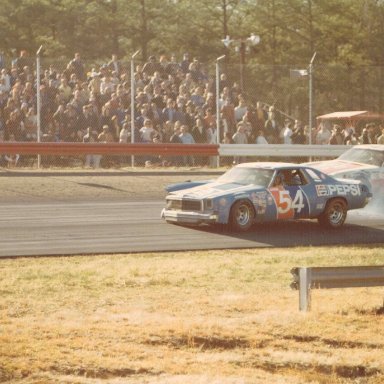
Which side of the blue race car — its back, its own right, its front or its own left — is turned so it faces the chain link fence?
right

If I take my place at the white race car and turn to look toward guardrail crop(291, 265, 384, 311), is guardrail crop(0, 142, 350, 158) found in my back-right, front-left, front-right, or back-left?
back-right

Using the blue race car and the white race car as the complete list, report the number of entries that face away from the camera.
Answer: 0

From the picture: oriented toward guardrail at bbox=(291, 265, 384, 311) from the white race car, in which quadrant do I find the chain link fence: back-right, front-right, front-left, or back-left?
back-right

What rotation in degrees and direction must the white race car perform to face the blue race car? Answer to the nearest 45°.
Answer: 0° — it already faces it

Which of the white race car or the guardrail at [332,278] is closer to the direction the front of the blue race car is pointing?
the guardrail

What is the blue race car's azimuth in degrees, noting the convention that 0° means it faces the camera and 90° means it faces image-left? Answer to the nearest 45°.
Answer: approximately 45°

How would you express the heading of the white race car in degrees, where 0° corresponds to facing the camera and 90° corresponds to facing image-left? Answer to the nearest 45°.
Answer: approximately 45°

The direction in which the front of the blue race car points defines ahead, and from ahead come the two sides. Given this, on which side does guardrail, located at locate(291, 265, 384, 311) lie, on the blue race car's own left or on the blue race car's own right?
on the blue race car's own left

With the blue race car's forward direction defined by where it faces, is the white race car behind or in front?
behind
